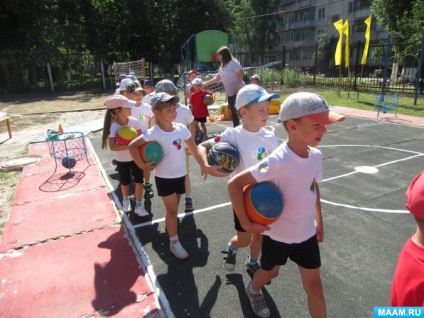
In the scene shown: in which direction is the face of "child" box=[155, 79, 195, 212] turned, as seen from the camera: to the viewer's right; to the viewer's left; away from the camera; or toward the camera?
toward the camera

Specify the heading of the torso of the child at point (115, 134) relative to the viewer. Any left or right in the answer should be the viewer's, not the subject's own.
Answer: facing the viewer and to the right of the viewer

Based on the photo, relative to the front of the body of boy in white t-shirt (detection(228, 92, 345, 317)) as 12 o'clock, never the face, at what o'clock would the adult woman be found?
The adult woman is roughly at 7 o'clock from the boy in white t-shirt.

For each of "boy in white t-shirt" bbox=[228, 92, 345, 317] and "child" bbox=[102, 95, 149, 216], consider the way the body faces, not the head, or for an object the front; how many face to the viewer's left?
0

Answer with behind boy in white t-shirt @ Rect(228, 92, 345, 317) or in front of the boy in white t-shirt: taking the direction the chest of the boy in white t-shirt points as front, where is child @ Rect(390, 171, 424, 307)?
in front

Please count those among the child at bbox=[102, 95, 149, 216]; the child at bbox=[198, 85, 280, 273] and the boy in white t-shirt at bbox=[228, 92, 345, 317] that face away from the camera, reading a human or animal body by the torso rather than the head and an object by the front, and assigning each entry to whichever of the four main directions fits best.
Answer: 0

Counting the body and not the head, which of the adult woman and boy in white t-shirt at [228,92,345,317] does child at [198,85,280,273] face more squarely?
the boy in white t-shirt

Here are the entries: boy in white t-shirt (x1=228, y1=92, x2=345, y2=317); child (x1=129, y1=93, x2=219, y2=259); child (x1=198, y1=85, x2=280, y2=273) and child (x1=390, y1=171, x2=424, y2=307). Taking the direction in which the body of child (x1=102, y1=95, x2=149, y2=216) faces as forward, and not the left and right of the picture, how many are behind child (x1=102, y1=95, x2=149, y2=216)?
0

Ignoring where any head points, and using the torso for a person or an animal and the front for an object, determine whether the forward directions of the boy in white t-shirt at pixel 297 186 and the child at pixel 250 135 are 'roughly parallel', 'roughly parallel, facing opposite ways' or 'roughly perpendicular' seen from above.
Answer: roughly parallel

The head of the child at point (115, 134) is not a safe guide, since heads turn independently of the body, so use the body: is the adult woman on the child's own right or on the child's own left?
on the child's own left

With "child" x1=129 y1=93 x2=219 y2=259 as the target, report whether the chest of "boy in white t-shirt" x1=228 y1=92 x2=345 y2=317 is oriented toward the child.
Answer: no

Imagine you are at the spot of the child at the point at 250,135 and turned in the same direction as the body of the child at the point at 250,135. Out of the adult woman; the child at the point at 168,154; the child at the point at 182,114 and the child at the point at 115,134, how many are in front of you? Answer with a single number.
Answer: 0

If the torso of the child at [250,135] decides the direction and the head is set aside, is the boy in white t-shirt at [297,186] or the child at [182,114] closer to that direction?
the boy in white t-shirt

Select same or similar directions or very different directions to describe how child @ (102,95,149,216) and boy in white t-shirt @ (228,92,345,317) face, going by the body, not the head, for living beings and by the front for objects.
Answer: same or similar directions

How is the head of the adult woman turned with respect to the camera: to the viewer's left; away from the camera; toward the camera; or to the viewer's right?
to the viewer's left

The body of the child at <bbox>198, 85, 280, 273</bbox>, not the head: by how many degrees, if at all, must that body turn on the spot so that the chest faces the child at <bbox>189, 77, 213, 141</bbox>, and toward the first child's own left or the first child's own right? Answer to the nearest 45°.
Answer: approximately 135° to the first child's own left
